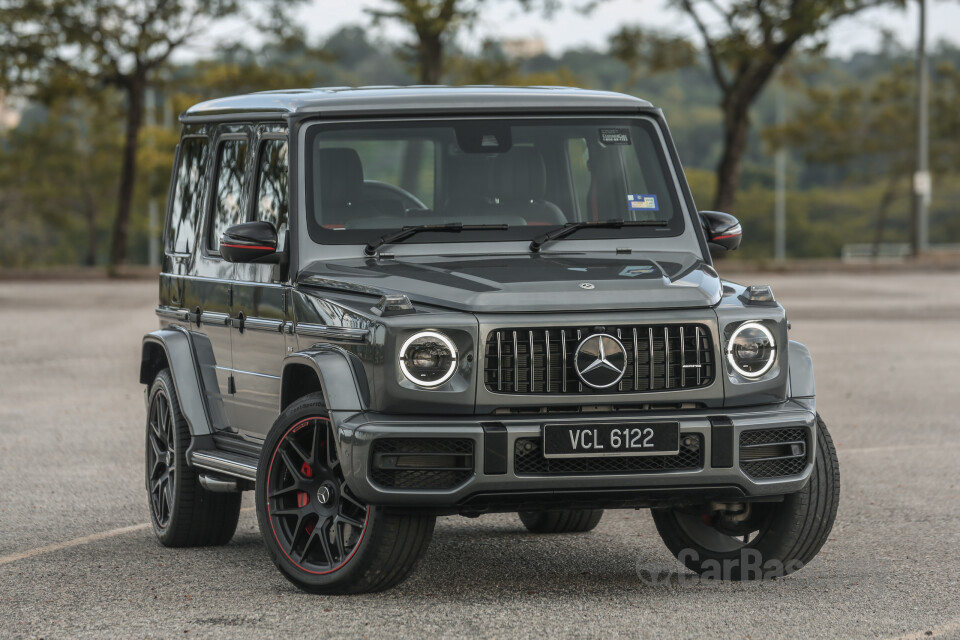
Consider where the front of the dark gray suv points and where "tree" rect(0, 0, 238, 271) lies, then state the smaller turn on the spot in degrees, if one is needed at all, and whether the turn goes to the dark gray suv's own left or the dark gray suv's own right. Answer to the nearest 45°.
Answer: approximately 135° to the dark gray suv's own left

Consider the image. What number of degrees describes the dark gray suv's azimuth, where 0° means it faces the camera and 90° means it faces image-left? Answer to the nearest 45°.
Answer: approximately 315°

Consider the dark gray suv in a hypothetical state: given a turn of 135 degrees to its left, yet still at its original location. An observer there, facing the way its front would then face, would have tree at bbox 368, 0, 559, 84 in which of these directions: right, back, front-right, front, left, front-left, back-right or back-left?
front

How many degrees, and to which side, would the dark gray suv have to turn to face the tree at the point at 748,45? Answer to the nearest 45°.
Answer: approximately 135° to its left
